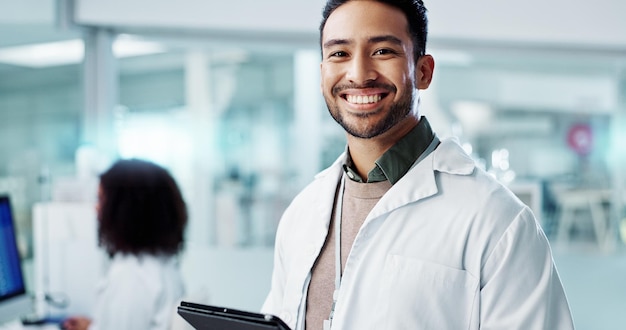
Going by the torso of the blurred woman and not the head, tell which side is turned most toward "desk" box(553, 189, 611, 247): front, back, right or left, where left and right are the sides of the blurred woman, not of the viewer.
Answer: right

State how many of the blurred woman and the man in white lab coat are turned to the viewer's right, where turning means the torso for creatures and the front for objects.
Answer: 0

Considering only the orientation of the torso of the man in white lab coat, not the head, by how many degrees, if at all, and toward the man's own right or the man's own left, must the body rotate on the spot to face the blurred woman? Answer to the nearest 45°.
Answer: approximately 90° to the man's own right

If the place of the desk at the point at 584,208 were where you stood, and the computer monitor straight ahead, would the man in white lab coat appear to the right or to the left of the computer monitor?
left

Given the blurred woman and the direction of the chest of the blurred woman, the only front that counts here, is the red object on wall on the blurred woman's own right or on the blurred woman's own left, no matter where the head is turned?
on the blurred woman's own right

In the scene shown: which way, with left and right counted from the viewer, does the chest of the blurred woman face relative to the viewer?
facing away from the viewer and to the left of the viewer

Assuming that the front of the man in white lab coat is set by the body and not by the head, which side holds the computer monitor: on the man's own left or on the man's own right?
on the man's own right

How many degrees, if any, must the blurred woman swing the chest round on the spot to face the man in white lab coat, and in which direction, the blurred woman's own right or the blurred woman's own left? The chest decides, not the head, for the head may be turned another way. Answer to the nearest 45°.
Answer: approximately 135° to the blurred woman's own left
